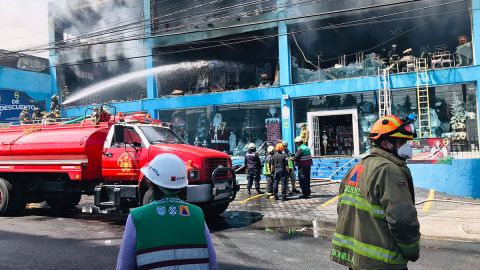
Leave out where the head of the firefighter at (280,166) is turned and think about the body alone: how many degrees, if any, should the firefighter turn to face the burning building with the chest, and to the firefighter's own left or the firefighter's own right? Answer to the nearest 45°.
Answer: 0° — they already face it

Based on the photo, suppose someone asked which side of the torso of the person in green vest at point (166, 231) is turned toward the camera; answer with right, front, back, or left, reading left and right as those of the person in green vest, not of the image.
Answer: back

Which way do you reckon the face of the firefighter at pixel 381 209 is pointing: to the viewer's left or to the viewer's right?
to the viewer's right

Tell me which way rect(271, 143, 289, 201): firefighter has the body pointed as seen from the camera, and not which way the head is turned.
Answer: away from the camera

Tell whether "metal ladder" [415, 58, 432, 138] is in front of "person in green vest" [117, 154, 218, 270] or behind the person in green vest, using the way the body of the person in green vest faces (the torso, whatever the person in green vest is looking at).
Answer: in front

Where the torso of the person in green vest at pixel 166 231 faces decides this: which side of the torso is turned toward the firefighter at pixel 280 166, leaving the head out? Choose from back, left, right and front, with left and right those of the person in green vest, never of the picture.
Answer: front

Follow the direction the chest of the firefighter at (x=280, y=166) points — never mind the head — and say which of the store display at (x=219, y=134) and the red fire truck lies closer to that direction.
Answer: the store display

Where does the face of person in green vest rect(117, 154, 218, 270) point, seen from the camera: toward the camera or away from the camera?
away from the camera

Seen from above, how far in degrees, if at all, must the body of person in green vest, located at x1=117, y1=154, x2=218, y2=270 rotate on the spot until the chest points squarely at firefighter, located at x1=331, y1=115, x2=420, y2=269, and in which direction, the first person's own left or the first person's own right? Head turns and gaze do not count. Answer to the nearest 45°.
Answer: approximately 90° to the first person's own right

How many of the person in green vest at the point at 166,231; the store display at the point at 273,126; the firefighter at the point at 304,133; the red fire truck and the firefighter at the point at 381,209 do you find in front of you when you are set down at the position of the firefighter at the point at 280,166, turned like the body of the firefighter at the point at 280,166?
2

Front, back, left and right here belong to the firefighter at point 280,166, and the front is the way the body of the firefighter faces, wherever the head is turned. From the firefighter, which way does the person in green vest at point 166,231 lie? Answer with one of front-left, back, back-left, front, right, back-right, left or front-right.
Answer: back

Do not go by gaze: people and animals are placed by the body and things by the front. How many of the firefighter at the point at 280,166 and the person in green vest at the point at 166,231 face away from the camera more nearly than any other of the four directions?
2

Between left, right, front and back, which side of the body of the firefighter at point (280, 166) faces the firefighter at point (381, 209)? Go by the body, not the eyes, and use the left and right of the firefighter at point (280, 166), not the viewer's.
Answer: back

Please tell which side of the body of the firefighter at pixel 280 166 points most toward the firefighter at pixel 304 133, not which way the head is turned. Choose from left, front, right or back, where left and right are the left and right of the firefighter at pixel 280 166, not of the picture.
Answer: front

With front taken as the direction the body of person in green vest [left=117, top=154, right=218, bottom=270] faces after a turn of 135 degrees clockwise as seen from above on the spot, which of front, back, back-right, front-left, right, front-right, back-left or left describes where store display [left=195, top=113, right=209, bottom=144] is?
back-left
